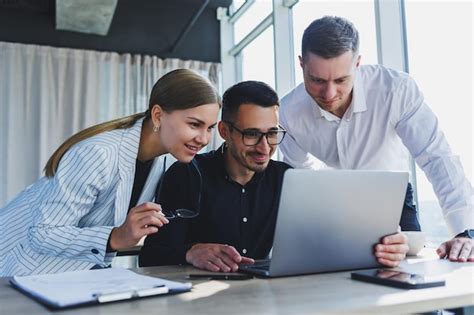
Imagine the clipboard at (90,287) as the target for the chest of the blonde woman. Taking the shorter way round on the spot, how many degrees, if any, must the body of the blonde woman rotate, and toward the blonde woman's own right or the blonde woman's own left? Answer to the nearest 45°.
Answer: approximately 45° to the blonde woman's own right

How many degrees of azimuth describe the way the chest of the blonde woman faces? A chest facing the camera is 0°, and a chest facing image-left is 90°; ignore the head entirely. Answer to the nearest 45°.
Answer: approximately 315°

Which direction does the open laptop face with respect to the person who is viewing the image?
facing away from the viewer and to the left of the viewer

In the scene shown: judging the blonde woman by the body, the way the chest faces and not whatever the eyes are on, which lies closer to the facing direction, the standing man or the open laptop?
the open laptop

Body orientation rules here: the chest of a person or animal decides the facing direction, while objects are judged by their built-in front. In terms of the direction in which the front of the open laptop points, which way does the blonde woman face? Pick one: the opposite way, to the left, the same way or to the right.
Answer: the opposite way

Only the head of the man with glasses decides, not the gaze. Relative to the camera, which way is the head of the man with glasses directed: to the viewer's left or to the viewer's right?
to the viewer's right

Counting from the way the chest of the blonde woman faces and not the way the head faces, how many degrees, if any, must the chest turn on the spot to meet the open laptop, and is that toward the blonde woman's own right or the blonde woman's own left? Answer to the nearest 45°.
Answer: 0° — they already face it
